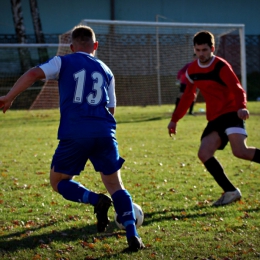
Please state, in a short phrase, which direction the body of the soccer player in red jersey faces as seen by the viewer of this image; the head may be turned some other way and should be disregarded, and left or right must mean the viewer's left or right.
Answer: facing the viewer and to the left of the viewer

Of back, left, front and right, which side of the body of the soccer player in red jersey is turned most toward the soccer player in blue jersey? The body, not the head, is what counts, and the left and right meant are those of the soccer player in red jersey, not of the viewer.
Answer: front

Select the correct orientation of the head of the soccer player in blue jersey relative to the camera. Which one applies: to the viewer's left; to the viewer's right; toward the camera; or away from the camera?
away from the camera

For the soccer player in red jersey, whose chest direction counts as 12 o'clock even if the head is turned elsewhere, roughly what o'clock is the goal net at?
The goal net is roughly at 4 o'clock from the soccer player in red jersey.

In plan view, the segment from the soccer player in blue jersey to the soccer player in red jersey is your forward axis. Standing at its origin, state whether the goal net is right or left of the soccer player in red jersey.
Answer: left

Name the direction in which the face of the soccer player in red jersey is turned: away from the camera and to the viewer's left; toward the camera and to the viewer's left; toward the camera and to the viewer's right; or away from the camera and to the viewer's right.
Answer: toward the camera and to the viewer's left

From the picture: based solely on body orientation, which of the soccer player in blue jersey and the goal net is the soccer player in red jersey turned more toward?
the soccer player in blue jersey
